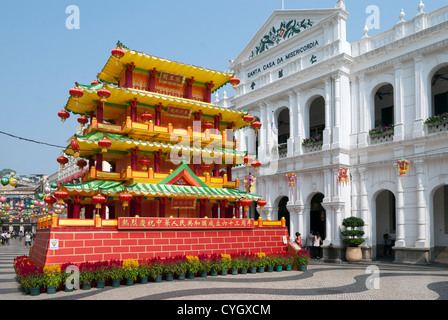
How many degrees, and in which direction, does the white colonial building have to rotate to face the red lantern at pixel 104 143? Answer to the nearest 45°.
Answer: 0° — it already faces it

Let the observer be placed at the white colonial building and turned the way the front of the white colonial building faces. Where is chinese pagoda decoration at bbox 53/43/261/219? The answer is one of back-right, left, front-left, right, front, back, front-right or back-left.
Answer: front

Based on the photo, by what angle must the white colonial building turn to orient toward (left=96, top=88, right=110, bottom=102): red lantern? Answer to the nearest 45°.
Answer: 0° — it already faces it

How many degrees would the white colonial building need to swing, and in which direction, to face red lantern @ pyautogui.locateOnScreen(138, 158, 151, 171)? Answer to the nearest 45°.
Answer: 0° — it already faces it

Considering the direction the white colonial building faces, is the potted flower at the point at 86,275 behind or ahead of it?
ahead

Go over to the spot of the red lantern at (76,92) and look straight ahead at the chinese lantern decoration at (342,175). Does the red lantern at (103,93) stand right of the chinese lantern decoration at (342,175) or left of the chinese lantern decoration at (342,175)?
right

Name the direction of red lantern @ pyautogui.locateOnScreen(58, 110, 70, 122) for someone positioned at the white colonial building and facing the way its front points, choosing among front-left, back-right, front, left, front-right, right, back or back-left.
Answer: front

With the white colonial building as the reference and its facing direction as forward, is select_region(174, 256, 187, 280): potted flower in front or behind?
in front

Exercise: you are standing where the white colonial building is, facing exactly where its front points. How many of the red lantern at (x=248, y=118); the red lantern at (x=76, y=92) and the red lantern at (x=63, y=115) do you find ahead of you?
3

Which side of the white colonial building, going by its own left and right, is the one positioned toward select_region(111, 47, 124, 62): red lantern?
front
